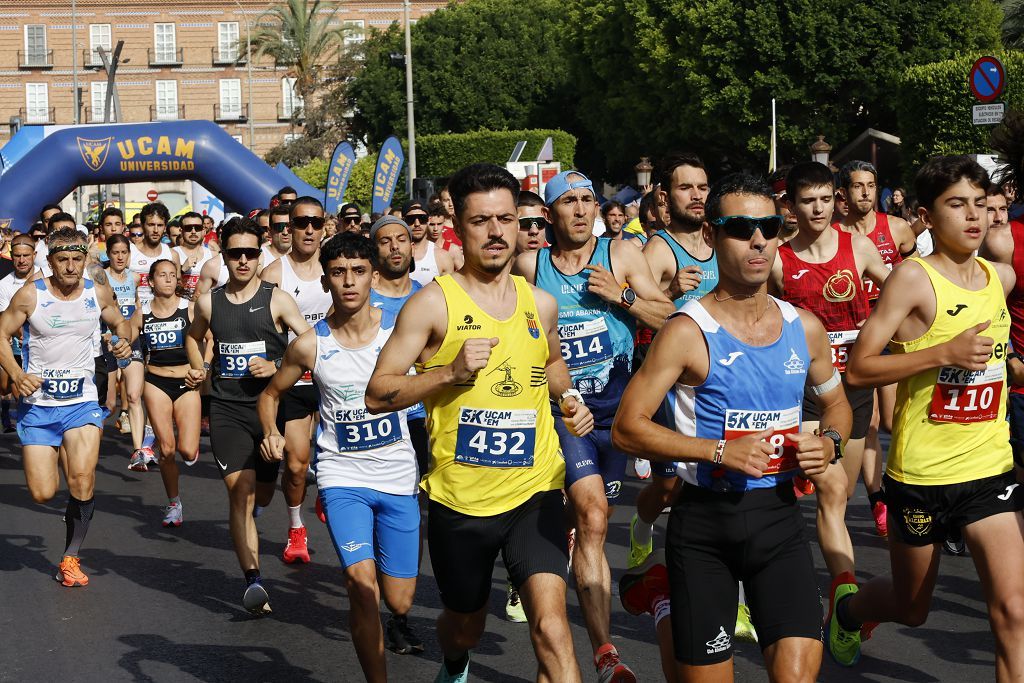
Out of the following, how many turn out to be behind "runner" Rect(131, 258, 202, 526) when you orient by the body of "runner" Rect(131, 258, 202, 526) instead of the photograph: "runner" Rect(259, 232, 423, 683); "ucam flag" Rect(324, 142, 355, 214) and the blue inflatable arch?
2

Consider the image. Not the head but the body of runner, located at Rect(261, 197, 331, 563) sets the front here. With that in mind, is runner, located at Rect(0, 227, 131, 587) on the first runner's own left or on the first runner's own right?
on the first runner's own right

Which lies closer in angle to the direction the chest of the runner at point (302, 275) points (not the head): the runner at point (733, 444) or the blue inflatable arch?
the runner

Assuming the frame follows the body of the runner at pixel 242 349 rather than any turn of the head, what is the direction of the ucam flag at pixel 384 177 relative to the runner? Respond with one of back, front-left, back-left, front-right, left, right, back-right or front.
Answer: back

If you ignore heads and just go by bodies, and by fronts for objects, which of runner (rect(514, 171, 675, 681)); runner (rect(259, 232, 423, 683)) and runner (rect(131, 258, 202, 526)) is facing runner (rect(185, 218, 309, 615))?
runner (rect(131, 258, 202, 526))

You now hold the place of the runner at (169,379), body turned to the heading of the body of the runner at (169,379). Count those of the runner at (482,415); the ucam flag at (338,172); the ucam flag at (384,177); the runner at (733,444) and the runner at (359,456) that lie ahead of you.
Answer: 3

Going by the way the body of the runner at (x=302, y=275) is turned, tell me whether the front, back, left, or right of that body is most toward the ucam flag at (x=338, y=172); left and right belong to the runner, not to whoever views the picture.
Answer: back

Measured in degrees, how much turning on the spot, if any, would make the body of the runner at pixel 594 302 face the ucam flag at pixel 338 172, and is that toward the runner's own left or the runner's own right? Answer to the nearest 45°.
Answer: approximately 180°

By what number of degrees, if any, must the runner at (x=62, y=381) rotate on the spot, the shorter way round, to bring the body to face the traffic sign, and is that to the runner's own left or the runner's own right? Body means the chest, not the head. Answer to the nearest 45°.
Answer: approximately 90° to the runner's own left
